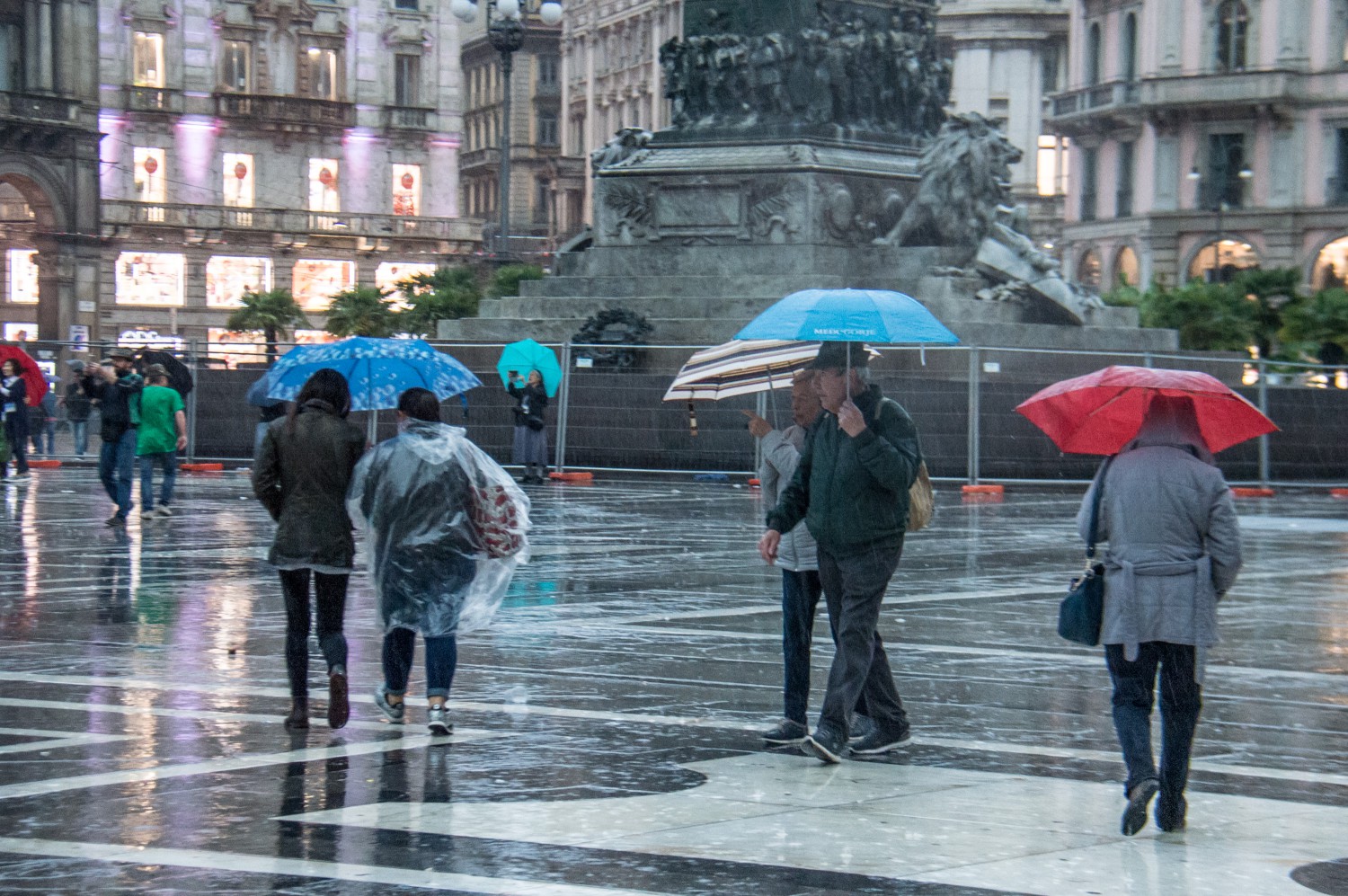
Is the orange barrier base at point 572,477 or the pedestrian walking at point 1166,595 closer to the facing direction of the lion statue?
the pedestrian walking

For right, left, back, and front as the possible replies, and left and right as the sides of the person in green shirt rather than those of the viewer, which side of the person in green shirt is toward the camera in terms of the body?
back

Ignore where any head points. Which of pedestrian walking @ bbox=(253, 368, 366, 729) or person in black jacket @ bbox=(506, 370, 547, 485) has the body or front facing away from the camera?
the pedestrian walking

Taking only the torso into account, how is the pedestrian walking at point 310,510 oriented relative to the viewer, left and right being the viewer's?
facing away from the viewer

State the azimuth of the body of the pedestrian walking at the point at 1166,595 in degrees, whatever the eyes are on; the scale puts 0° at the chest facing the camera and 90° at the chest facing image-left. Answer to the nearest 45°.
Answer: approximately 180°

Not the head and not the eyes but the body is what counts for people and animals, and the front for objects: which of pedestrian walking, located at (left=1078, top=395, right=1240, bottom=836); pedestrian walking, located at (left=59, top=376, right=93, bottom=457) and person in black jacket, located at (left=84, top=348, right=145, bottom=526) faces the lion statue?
pedestrian walking, located at (left=1078, top=395, right=1240, bottom=836)

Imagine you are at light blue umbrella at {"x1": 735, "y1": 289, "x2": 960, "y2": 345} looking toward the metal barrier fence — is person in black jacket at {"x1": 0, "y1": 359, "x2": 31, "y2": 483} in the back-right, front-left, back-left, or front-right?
front-left

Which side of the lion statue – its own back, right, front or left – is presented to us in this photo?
right

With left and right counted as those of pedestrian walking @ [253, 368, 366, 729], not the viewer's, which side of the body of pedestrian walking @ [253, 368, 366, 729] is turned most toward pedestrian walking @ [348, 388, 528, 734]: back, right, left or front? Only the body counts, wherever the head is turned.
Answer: right

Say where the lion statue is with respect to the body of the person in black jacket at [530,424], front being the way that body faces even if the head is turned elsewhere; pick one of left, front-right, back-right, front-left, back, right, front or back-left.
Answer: back-left
